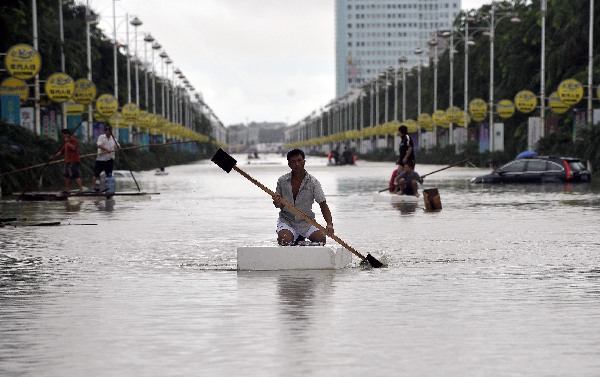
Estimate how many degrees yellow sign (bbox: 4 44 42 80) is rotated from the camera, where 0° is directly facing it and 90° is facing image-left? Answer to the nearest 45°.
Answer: approximately 0°
